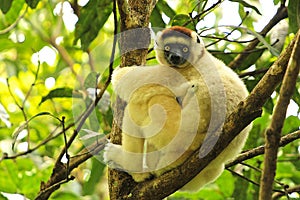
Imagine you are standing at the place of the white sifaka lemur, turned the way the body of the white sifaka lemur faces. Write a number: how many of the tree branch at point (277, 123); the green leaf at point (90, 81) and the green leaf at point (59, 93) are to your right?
2

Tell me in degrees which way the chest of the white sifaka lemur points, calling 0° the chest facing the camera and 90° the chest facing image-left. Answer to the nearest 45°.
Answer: approximately 45°

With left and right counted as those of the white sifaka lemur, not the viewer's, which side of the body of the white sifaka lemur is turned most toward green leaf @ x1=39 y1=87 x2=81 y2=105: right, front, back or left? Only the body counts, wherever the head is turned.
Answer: front
